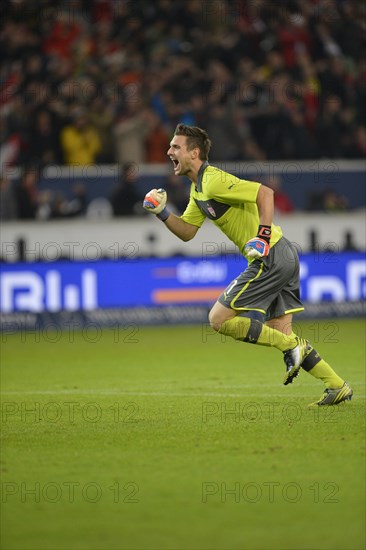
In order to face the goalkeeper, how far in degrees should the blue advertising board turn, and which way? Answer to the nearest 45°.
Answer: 0° — it already faces them

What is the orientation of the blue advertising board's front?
toward the camera

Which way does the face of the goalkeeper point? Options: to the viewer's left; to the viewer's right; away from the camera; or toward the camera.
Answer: to the viewer's left

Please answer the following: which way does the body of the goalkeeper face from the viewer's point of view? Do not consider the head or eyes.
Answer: to the viewer's left

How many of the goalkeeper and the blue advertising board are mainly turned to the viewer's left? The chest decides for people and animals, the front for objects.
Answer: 1

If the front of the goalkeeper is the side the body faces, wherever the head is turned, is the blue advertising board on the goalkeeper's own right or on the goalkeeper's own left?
on the goalkeeper's own right

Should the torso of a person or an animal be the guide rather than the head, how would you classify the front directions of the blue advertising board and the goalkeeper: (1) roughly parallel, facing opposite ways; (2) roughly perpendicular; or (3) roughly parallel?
roughly perpendicular
